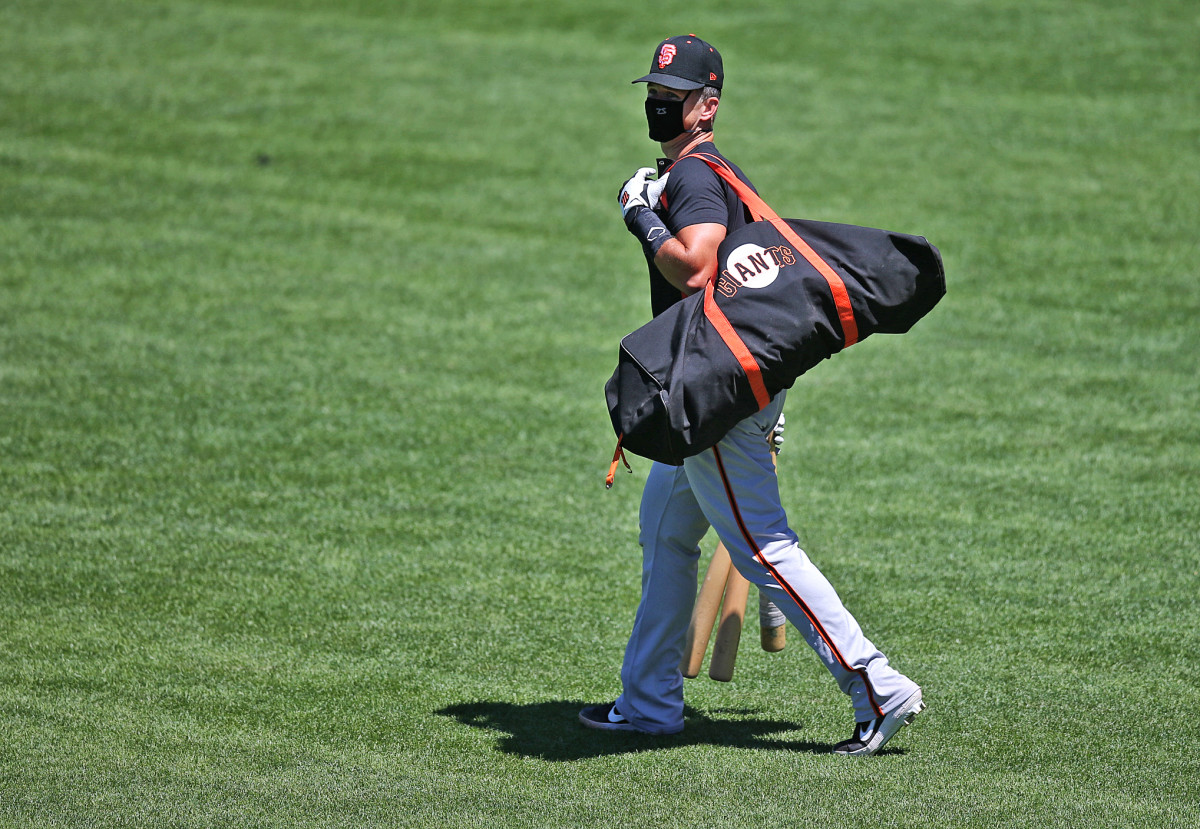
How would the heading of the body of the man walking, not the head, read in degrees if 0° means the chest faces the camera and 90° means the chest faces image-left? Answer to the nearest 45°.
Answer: approximately 90°
